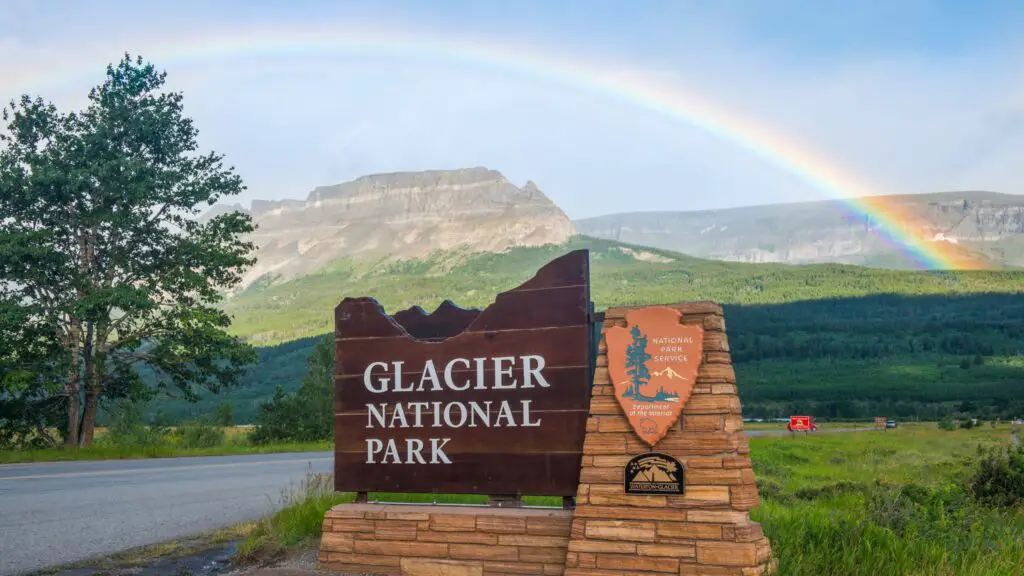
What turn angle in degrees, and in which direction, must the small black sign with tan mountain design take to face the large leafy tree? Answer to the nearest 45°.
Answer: approximately 135° to its right

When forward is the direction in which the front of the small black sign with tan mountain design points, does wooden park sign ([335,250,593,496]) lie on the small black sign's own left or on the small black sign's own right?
on the small black sign's own right

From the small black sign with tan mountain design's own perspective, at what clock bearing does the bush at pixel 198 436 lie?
The bush is roughly at 5 o'clock from the small black sign with tan mountain design.

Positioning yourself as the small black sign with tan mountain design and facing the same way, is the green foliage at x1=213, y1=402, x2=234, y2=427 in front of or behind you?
behind

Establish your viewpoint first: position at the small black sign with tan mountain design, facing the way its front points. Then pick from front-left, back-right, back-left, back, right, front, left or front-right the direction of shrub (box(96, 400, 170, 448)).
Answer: back-right

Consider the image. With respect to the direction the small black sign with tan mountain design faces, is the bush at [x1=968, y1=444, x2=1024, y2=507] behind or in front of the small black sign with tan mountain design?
behind

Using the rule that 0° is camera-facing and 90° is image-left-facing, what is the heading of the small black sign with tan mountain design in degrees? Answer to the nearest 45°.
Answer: approximately 0°
